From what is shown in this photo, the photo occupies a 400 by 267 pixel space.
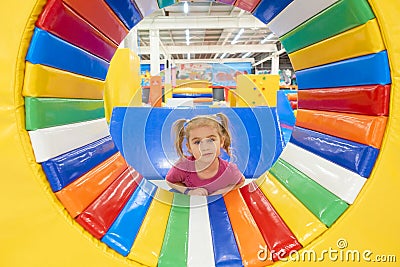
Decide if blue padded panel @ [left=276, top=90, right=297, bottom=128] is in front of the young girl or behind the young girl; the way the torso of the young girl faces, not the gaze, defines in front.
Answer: behind

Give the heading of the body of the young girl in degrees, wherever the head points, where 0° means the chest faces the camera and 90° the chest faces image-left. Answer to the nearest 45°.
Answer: approximately 0°
